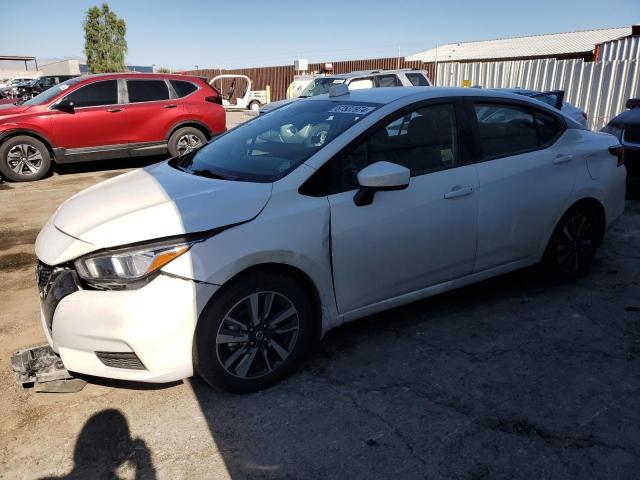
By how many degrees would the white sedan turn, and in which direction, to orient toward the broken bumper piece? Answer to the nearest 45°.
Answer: approximately 45° to its right

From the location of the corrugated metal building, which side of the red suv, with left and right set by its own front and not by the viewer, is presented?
back

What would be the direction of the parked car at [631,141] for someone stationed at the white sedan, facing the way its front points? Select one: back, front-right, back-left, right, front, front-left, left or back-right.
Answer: back

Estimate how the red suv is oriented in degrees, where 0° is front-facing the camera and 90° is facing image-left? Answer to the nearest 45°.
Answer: approximately 90°

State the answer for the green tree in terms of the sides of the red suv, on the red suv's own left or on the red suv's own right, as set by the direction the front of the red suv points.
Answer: on the red suv's own right

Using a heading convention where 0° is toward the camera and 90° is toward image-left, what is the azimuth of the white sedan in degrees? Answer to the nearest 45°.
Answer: approximately 45°

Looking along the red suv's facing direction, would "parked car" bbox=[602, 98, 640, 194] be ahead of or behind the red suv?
behind

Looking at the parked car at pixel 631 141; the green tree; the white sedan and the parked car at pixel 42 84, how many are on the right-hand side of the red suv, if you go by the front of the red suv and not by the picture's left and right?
2

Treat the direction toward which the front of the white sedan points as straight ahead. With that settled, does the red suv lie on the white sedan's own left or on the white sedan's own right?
on the white sedan's own right
